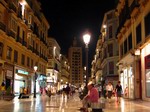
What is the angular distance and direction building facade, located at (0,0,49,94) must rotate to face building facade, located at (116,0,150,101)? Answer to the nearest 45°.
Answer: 0° — it already faces it

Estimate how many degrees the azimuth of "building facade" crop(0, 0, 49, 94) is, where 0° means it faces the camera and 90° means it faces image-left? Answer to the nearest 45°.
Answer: approximately 315°
